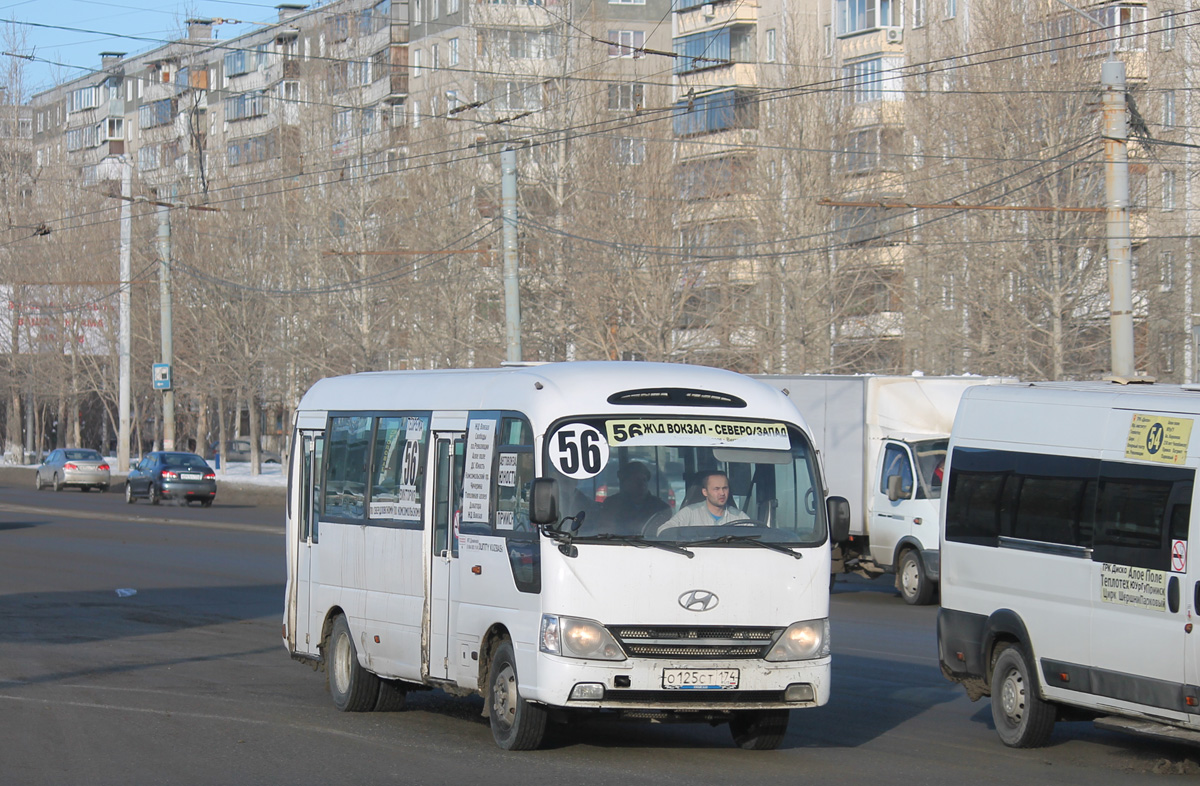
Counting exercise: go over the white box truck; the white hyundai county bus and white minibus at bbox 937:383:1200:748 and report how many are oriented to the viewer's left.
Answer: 0

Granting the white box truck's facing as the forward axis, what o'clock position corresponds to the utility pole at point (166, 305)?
The utility pole is roughly at 6 o'clock from the white box truck.

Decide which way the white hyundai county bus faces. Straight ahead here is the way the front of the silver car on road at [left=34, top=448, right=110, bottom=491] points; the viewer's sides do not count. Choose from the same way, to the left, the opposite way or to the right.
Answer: the opposite way

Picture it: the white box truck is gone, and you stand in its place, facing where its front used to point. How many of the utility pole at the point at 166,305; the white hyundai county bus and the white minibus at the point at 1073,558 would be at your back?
1

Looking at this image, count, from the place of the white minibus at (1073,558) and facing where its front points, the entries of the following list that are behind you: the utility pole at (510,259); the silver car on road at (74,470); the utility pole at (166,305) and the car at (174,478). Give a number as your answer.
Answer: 4

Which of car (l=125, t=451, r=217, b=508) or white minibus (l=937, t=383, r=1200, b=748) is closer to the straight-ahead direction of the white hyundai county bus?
the white minibus

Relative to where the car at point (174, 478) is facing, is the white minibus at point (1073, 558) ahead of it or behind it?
behind

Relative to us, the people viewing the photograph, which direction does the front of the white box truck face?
facing the viewer and to the right of the viewer

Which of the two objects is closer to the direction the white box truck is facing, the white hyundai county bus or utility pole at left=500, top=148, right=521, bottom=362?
the white hyundai county bus

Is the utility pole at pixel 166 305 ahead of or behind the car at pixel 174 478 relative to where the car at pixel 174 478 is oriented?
ahead

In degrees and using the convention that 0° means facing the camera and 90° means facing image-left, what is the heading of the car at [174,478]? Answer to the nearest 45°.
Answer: approximately 135°

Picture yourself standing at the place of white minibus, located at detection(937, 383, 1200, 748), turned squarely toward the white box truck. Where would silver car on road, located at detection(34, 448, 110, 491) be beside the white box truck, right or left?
left

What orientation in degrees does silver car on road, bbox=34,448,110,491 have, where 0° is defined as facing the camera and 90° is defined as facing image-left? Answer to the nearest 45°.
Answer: approximately 135°

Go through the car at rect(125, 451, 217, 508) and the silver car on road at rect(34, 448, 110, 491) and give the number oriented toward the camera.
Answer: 0

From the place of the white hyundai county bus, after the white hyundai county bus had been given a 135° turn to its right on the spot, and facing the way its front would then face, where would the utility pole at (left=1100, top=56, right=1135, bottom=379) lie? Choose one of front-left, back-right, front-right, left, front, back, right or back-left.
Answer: back-right
